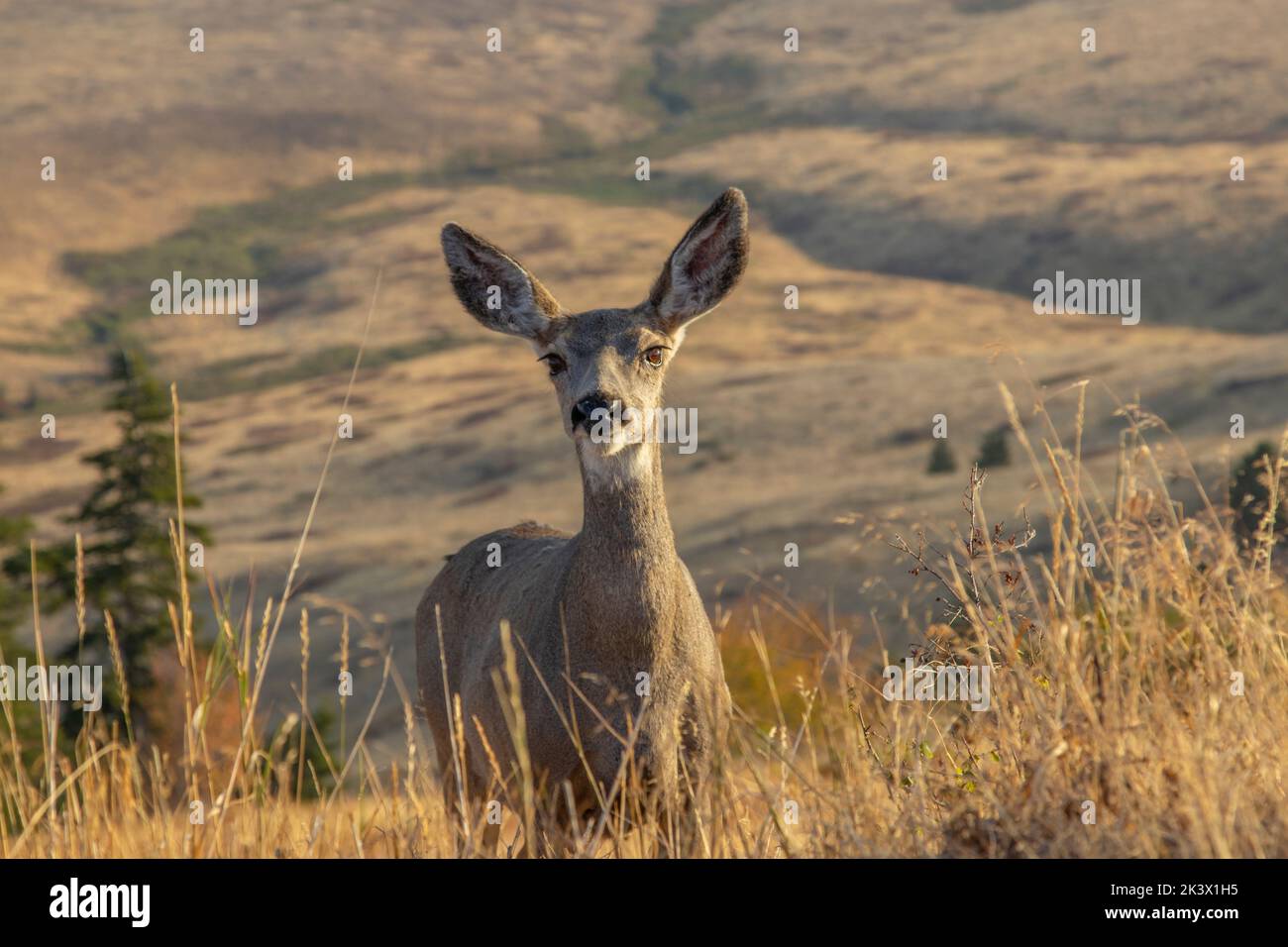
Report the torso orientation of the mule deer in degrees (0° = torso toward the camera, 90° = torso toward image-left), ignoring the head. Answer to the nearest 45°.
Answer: approximately 315°
